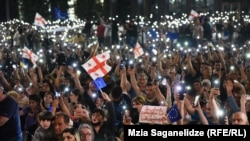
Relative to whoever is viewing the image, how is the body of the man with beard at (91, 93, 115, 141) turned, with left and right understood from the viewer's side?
facing the viewer and to the left of the viewer
